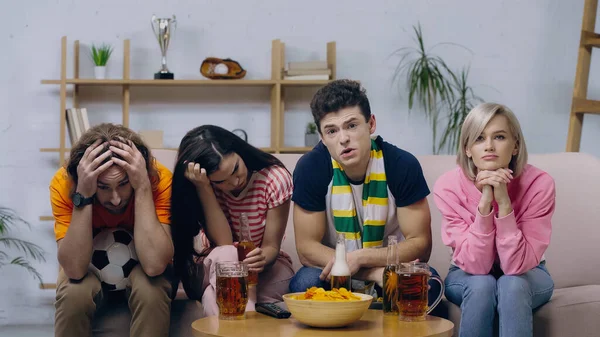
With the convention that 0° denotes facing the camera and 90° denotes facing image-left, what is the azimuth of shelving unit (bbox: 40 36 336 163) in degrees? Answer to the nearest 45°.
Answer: approximately 0°

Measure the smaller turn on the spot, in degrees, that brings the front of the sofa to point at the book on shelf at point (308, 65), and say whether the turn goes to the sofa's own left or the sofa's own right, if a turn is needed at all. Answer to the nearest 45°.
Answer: approximately 135° to the sofa's own right

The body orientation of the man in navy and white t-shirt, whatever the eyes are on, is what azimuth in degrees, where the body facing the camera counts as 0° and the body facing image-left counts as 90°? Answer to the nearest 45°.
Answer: approximately 0°

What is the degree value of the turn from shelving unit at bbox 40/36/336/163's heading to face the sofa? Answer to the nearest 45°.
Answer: approximately 45° to its left

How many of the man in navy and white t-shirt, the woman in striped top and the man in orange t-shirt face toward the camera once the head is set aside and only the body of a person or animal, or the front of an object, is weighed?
3

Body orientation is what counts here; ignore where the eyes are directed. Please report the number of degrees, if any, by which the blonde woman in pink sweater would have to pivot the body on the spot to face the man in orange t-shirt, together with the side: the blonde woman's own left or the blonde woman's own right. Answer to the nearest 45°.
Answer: approximately 90° to the blonde woman's own right

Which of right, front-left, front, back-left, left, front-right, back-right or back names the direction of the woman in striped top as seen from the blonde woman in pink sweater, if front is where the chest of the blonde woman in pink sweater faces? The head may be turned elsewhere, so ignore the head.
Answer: right

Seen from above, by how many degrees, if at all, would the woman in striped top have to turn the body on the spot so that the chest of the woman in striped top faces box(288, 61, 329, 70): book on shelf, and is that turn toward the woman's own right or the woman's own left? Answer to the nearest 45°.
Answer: approximately 180°

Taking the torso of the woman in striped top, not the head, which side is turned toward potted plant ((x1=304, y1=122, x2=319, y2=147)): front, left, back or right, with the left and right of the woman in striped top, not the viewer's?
back

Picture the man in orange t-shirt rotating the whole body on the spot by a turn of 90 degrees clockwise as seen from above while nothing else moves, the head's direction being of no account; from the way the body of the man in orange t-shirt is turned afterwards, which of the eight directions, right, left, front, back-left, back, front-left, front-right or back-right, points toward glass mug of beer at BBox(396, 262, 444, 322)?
back-left

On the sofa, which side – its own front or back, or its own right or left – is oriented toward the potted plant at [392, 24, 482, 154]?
back
